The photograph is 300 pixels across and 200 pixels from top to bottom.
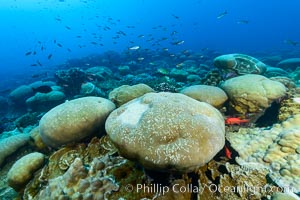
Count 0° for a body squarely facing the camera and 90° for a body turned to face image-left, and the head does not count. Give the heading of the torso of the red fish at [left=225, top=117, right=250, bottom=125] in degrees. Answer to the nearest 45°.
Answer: approximately 90°

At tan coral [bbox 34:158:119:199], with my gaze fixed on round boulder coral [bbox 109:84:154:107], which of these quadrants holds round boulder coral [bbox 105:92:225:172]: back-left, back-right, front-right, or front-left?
front-right

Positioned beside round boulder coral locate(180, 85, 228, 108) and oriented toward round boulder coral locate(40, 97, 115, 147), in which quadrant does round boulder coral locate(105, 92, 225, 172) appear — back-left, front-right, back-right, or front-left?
front-left

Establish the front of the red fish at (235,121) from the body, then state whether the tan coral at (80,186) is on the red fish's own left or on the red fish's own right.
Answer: on the red fish's own left

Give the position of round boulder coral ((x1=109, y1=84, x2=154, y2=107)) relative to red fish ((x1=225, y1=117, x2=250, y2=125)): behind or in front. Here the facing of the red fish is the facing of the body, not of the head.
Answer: in front

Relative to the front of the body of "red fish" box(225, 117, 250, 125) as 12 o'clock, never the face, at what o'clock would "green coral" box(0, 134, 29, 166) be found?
The green coral is roughly at 11 o'clock from the red fish.

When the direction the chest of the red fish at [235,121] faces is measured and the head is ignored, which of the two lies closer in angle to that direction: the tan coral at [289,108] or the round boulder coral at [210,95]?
the round boulder coral

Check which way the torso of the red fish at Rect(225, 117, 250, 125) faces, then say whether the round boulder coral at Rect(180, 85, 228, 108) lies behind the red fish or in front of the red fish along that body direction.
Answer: in front

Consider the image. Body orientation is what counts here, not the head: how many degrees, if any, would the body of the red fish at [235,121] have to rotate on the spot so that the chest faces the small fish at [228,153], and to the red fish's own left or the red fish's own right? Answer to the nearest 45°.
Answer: approximately 90° to the red fish's own left
